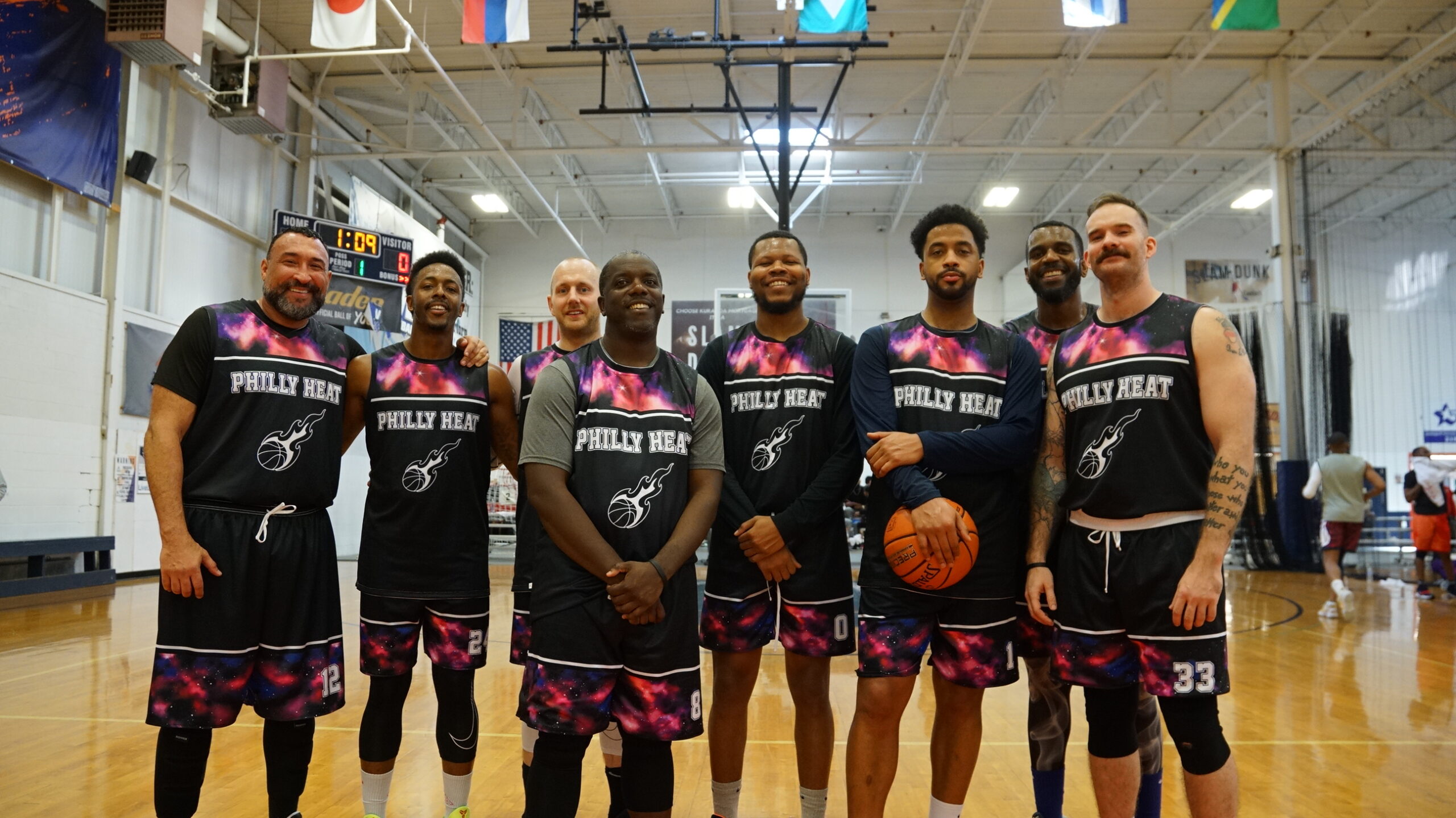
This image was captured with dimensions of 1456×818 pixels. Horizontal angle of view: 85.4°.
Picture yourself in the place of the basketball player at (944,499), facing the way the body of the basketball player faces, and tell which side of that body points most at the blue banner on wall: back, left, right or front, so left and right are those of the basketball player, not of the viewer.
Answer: right

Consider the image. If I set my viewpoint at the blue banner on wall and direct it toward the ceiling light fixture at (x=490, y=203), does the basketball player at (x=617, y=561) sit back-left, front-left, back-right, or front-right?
back-right

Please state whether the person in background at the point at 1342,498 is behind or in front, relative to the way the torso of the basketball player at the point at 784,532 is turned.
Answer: behind

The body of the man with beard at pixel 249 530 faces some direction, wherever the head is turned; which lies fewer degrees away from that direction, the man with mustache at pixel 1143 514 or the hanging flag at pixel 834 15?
the man with mustache

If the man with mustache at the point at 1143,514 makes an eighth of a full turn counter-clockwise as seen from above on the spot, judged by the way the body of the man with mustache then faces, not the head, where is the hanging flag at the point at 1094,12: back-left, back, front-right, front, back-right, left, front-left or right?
back

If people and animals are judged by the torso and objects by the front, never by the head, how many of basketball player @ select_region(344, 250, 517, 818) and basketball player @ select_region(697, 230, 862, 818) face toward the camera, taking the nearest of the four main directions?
2

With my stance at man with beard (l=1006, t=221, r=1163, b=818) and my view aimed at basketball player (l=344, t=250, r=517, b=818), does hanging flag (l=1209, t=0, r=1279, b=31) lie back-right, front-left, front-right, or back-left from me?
back-right

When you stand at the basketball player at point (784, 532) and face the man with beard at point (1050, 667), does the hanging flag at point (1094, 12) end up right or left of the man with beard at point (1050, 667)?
left

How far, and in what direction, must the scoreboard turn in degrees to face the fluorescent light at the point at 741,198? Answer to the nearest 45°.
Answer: approximately 45° to its left

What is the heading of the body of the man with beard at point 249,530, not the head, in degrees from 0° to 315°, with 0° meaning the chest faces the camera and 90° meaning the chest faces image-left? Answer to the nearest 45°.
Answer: approximately 315°
